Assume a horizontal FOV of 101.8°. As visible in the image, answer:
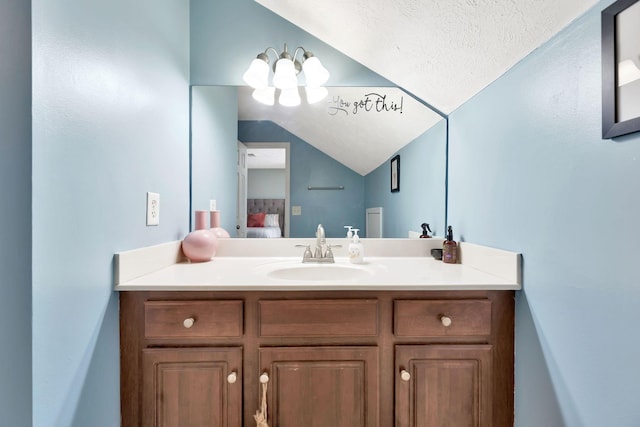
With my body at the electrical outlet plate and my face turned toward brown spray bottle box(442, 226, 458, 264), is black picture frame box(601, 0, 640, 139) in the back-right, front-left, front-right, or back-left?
front-right

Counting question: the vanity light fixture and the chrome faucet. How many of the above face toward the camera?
2

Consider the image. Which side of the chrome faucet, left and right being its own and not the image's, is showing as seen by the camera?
front

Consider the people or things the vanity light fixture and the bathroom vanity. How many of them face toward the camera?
2

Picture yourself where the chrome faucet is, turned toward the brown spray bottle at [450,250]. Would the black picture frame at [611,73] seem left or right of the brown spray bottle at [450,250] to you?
right

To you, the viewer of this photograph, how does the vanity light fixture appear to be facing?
facing the viewer

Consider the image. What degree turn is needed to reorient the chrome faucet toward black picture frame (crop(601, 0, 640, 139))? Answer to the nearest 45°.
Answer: approximately 45° to its left

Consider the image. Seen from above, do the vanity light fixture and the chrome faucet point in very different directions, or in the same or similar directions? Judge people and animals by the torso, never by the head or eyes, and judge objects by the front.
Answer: same or similar directions

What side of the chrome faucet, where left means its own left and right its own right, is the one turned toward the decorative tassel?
front

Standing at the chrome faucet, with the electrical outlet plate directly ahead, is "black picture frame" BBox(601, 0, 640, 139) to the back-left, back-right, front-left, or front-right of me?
back-left

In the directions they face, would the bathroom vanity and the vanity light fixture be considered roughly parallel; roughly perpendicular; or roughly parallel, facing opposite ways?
roughly parallel
